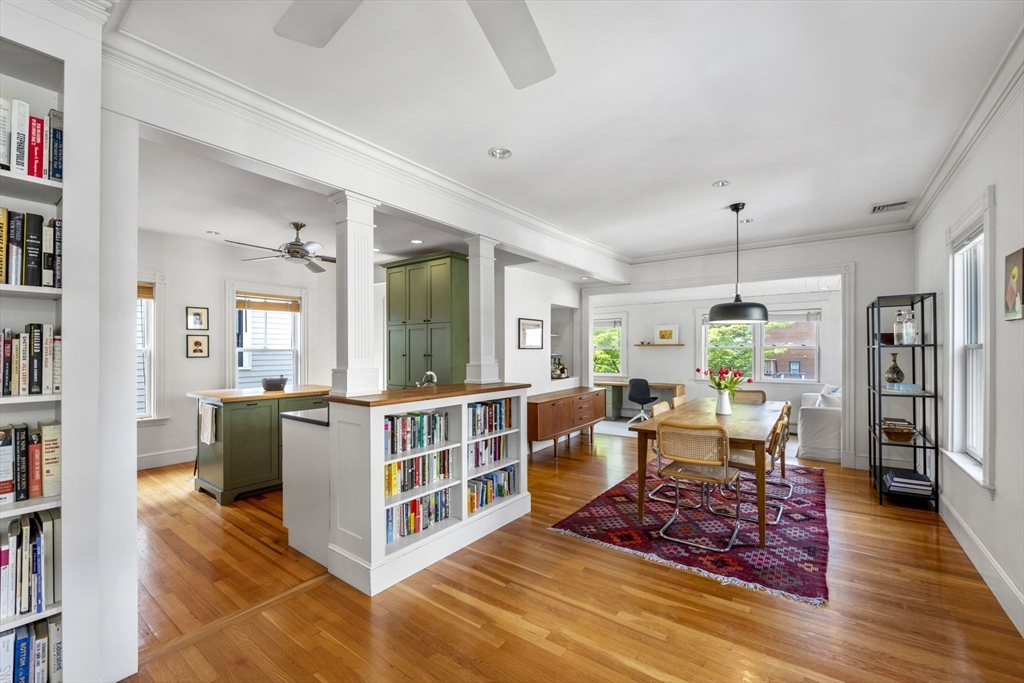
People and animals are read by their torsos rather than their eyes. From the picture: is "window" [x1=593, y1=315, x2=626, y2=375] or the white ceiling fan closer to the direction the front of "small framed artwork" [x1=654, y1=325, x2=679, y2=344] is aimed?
the white ceiling fan

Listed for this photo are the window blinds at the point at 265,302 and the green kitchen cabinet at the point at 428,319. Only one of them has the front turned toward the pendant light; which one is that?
the window blinds

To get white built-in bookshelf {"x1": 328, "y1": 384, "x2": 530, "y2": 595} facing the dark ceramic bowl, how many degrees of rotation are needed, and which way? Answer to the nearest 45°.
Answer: approximately 180°

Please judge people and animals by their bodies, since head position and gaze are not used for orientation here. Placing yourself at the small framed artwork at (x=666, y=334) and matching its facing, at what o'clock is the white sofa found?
The white sofa is roughly at 11 o'clock from the small framed artwork.

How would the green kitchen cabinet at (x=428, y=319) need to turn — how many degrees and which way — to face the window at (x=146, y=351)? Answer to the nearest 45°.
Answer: approximately 45° to its right

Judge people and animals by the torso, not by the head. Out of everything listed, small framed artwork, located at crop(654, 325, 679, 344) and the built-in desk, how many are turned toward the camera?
2

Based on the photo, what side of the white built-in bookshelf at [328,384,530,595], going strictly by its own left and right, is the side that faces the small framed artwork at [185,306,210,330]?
back

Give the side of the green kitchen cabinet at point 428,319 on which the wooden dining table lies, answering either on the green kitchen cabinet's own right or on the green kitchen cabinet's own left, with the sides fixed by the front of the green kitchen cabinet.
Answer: on the green kitchen cabinet's own left
